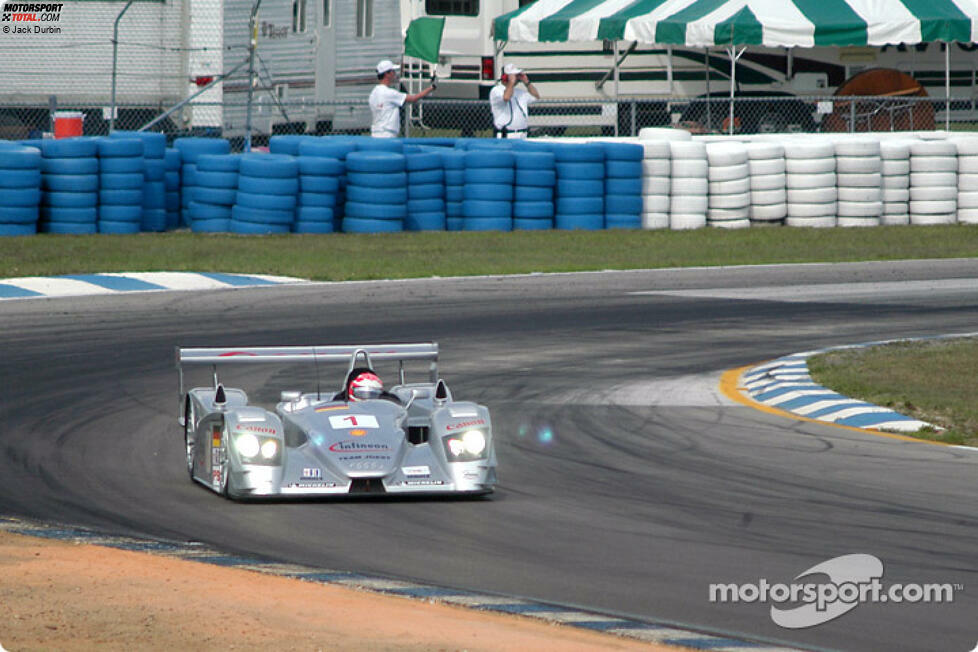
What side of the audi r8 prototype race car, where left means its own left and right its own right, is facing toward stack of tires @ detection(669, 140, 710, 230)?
back

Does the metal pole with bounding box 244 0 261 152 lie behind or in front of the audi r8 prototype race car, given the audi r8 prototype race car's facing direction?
behind

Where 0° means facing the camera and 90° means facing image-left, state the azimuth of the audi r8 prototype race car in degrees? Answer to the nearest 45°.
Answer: approximately 0°

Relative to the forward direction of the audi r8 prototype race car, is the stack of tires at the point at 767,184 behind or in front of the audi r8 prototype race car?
behind

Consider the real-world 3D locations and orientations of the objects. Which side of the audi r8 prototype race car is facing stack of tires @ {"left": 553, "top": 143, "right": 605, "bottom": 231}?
back

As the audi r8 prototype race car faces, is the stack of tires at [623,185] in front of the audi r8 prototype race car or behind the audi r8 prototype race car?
behind

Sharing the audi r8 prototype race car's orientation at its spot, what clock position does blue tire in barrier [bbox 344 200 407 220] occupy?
The blue tire in barrier is roughly at 6 o'clock from the audi r8 prototype race car.

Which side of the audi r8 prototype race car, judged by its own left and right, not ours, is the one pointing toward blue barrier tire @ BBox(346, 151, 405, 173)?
back

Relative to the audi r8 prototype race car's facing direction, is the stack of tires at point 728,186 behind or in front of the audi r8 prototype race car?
behind

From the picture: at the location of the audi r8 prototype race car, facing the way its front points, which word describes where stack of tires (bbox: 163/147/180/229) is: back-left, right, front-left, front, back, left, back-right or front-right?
back

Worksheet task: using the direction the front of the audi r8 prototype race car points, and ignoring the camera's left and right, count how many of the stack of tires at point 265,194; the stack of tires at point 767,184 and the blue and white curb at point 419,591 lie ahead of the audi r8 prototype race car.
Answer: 1

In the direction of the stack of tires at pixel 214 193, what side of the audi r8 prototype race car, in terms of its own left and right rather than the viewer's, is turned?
back

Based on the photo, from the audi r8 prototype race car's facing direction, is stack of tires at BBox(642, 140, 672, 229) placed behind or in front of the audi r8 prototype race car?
behind

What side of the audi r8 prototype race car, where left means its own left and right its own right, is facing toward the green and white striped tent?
back

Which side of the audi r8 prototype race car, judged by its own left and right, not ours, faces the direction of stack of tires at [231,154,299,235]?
back

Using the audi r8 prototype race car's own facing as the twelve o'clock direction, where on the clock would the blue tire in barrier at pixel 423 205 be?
The blue tire in barrier is roughly at 6 o'clock from the audi r8 prototype race car.

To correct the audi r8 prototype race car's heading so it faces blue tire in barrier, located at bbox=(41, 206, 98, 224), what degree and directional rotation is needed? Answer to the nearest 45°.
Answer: approximately 180°
